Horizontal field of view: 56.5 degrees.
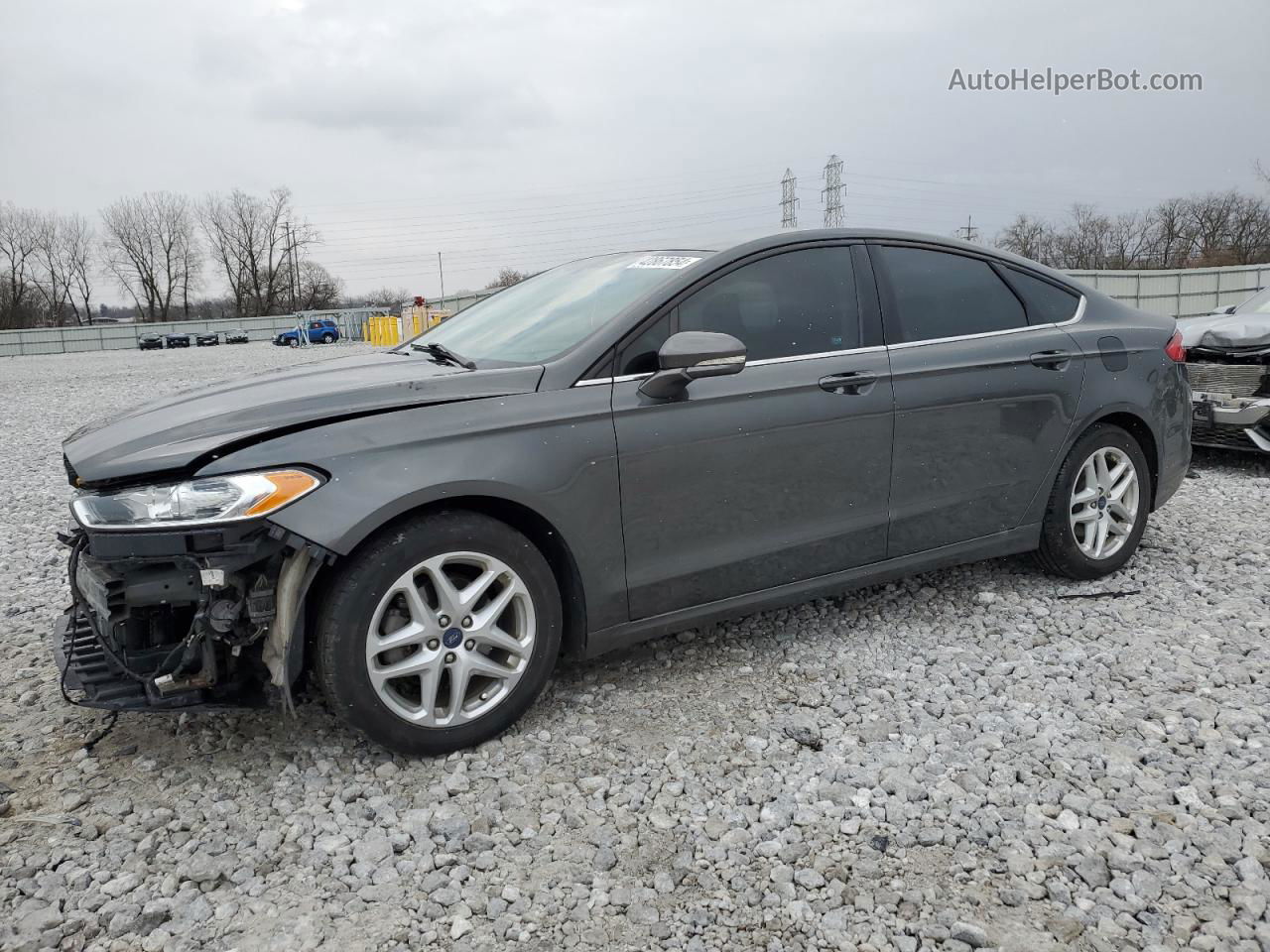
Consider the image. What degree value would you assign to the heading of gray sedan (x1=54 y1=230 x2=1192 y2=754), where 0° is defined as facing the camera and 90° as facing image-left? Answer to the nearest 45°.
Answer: approximately 45°

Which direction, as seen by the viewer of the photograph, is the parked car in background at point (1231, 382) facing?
facing the viewer and to the left of the viewer

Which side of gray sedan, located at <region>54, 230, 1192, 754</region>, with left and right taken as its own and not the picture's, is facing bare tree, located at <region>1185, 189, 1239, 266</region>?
back

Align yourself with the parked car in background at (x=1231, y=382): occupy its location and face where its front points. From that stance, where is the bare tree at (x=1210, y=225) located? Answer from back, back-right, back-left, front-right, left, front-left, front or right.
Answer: back-right

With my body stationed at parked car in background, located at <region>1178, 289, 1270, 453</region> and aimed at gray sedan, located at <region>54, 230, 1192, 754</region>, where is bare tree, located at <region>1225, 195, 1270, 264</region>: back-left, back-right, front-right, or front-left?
back-right

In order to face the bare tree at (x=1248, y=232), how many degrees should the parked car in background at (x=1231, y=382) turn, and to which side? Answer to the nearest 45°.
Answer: approximately 135° to its right

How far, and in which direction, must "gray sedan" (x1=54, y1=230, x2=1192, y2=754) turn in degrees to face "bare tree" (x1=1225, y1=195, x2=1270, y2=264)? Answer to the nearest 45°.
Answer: approximately 180°
